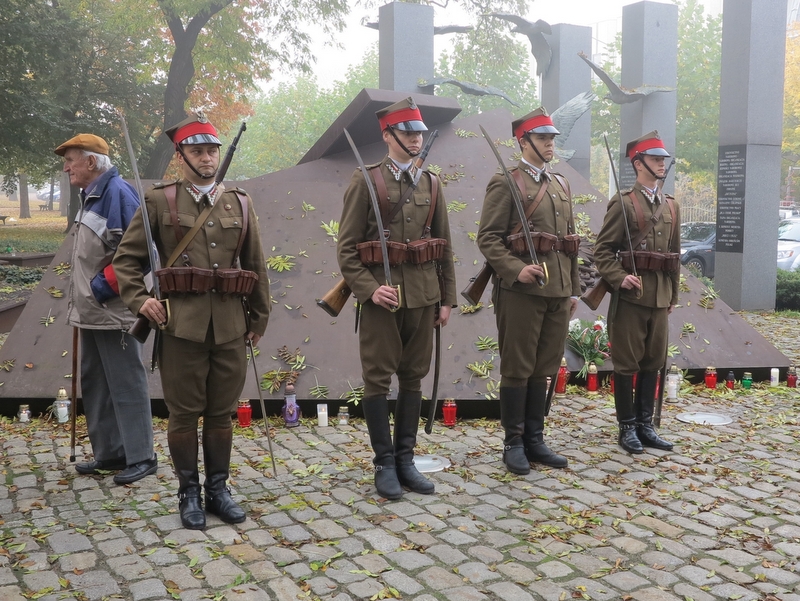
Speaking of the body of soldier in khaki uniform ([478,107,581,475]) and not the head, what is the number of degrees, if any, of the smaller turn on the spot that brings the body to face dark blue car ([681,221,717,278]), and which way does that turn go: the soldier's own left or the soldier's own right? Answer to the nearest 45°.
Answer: approximately 135° to the soldier's own left

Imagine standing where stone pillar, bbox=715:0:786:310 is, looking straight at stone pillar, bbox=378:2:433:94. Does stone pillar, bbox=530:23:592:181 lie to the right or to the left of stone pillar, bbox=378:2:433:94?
right

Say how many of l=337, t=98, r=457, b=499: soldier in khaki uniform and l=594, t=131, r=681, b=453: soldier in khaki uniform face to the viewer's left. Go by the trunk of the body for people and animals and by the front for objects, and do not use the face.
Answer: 0

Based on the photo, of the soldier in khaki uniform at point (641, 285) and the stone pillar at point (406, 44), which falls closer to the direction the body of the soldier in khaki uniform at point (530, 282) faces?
the soldier in khaki uniform

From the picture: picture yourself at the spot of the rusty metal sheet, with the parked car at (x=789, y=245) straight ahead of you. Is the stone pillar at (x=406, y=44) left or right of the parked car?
left

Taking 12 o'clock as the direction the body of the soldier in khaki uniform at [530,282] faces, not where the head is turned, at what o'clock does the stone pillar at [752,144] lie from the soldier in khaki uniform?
The stone pillar is roughly at 8 o'clock from the soldier in khaki uniform.

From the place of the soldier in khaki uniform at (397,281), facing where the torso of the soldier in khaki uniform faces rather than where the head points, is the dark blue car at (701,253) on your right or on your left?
on your left

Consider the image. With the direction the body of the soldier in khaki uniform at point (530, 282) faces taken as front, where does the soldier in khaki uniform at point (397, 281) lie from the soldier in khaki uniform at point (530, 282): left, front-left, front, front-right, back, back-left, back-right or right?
right

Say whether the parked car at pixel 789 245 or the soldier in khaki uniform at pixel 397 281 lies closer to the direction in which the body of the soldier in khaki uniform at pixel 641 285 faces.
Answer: the soldier in khaki uniform

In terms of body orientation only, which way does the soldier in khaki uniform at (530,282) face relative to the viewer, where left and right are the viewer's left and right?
facing the viewer and to the right of the viewer

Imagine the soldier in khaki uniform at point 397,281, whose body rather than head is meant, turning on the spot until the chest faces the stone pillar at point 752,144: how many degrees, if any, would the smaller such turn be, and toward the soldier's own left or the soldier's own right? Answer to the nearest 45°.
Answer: approximately 90° to the soldier's own left

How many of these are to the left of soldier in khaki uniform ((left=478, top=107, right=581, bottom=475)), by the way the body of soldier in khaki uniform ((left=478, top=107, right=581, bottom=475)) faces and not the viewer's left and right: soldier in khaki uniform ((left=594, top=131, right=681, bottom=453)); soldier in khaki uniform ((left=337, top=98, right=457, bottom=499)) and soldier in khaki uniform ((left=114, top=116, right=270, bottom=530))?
1

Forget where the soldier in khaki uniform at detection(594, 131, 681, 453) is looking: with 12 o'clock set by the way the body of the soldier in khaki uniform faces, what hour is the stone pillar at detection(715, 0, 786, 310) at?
The stone pillar is roughly at 8 o'clock from the soldier in khaki uniform.
